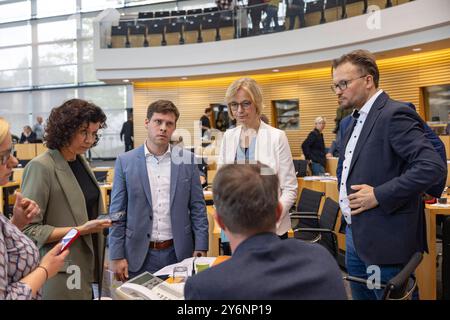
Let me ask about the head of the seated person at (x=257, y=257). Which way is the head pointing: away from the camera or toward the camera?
away from the camera

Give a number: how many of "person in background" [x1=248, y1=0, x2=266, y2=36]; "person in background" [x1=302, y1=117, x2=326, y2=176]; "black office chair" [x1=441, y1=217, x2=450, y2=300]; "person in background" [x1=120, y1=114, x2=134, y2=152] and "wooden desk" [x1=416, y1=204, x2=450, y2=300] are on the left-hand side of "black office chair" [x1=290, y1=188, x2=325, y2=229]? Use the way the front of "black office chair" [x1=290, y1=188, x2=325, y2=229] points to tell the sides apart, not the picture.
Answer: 2

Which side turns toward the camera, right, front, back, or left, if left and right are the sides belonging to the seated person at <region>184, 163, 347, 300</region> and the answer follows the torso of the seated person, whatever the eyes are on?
back

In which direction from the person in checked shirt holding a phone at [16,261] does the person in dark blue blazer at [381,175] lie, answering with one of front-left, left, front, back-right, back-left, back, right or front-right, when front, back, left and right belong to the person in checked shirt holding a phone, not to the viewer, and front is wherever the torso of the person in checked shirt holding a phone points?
front

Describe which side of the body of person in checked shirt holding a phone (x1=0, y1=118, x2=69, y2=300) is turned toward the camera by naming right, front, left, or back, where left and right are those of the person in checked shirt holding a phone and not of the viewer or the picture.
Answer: right

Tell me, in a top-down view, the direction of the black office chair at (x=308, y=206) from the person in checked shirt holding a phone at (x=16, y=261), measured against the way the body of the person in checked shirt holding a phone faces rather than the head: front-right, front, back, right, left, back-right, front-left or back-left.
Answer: front-left

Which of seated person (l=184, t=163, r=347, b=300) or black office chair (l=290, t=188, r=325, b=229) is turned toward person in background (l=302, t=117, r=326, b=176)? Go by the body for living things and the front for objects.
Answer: the seated person

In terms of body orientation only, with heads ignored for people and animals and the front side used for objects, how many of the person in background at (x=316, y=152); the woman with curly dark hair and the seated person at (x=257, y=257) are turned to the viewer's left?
0

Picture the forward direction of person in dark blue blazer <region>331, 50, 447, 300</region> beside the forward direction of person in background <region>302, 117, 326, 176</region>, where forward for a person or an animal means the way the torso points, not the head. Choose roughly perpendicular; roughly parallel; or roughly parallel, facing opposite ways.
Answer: roughly perpendicular
